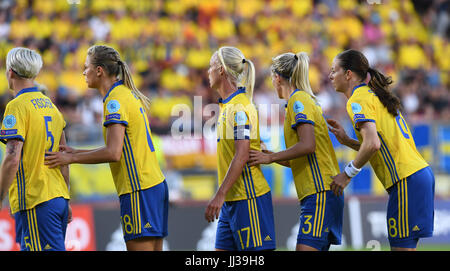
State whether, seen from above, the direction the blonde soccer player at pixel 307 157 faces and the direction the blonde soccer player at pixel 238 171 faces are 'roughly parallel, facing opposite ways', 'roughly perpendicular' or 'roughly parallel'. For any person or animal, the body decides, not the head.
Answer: roughly parallel

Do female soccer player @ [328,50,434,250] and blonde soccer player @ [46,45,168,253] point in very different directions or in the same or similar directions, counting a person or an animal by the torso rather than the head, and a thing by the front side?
same or similar directions

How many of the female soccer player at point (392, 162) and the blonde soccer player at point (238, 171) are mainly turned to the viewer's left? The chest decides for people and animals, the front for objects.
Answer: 2

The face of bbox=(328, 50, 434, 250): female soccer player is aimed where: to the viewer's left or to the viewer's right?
to the viewer's left

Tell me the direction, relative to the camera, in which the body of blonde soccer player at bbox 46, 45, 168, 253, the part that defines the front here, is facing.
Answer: to the viewer's left

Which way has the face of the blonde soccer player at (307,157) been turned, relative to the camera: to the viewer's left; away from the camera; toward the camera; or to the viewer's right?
to the viewer's left

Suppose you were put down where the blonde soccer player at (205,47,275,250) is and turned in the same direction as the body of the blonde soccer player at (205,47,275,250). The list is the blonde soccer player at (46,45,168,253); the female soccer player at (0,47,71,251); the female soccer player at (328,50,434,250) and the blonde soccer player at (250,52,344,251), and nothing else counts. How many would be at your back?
2

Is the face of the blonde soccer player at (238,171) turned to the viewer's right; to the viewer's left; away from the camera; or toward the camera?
to the viewer's left

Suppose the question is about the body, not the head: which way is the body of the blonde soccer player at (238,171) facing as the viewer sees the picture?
to the viewer's left

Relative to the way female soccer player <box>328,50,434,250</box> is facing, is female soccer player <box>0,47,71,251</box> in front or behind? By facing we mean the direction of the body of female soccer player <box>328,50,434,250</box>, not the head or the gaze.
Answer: in front

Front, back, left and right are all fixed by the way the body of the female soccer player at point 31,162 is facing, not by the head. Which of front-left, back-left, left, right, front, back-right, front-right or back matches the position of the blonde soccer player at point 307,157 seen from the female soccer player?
back-right

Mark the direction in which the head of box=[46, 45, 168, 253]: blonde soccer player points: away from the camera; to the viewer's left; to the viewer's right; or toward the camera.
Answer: to the viewer's left

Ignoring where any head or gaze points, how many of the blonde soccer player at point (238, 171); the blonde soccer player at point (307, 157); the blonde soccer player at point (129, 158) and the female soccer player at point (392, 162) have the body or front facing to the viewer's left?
4

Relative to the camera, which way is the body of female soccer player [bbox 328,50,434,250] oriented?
to the viewer's left

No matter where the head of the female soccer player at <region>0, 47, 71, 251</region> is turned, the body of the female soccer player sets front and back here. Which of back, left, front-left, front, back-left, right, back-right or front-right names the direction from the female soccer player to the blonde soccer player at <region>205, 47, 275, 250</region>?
back-right

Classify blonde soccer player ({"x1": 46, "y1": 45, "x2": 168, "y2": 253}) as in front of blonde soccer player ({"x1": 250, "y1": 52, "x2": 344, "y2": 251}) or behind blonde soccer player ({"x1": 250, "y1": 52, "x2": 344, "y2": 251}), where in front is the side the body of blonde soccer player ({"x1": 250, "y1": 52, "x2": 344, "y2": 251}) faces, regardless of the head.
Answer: in front

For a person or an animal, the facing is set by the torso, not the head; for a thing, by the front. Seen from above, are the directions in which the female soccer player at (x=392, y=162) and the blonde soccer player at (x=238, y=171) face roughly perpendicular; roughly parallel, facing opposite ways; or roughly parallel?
roughly parallel
